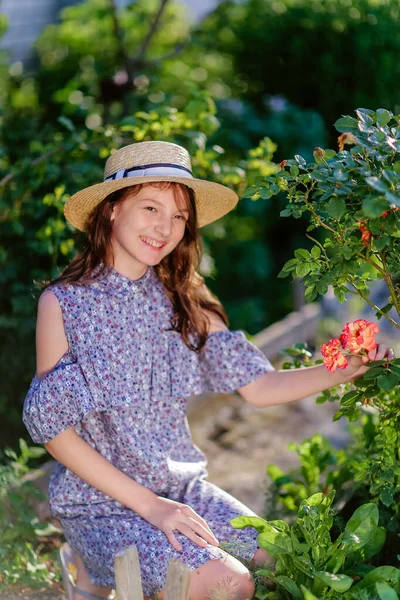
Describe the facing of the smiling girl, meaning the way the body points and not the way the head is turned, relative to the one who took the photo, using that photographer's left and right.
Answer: facing the viewer and to the right of the viewer
